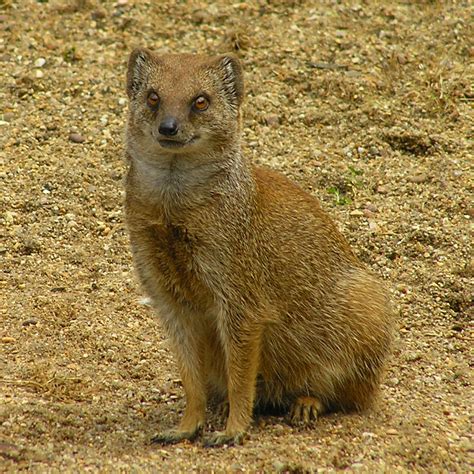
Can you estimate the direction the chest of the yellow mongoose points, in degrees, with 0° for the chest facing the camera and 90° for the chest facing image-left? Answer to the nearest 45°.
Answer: approximately 45°

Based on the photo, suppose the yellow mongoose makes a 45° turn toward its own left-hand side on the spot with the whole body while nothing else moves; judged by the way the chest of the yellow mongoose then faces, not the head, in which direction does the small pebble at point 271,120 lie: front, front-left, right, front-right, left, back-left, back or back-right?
back

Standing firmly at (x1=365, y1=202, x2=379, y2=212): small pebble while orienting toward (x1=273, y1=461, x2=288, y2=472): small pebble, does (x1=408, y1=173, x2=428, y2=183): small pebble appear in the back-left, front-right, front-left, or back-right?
back-left

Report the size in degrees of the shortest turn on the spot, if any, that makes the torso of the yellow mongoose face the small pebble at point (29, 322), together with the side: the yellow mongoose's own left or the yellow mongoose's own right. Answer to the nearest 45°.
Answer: approximately 90° to the yellow mongoose's own right

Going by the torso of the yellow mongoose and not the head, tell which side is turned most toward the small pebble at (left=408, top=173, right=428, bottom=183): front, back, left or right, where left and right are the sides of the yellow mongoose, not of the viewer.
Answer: back

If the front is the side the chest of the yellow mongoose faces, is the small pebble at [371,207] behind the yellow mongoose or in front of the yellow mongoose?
behind
